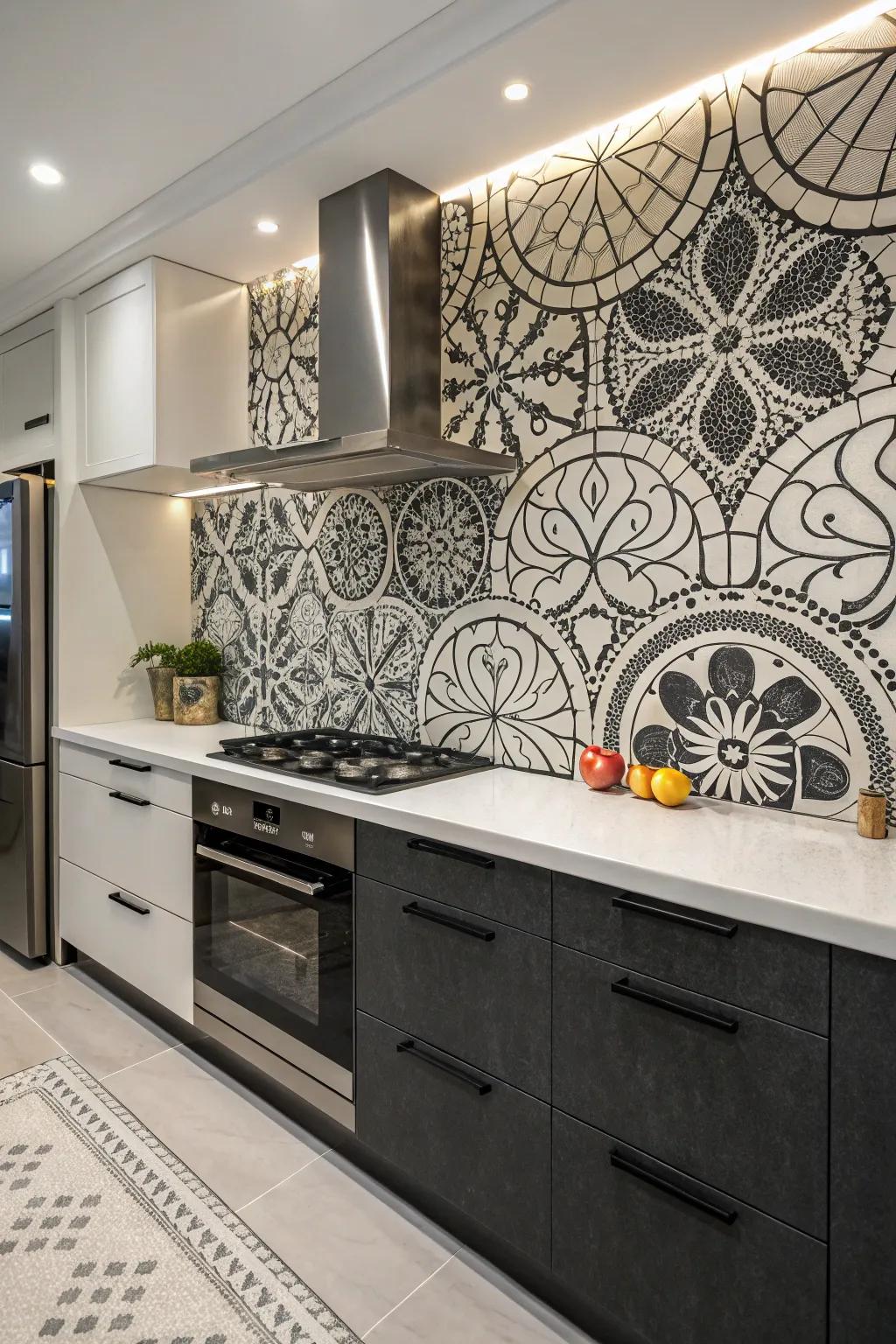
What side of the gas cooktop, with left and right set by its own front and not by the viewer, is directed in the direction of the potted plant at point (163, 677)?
right

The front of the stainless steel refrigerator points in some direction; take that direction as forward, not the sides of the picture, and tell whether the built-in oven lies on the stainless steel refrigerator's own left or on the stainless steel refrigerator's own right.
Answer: on the stainless steel refrigerator's own left

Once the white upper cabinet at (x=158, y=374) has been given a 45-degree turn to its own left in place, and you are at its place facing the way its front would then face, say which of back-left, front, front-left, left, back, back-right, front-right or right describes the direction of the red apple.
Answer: front-left

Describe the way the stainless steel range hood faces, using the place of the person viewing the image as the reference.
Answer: facing the viewer and to the left of the viewer

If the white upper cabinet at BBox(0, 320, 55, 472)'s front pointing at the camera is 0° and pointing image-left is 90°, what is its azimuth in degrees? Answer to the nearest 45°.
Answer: approximately 45°

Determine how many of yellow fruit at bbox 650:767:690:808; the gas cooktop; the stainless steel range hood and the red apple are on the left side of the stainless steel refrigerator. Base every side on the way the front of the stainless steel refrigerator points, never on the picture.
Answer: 4

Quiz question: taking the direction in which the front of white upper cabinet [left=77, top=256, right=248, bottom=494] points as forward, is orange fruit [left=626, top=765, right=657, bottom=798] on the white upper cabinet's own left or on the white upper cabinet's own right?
on the white upper cabinet's own left

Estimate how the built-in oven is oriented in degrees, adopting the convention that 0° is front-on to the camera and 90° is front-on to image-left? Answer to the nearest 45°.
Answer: approximately 45°
